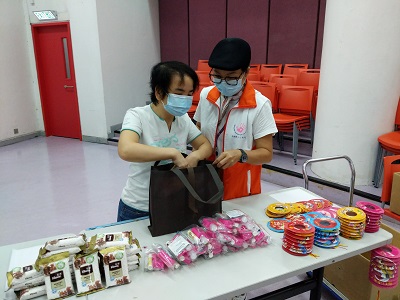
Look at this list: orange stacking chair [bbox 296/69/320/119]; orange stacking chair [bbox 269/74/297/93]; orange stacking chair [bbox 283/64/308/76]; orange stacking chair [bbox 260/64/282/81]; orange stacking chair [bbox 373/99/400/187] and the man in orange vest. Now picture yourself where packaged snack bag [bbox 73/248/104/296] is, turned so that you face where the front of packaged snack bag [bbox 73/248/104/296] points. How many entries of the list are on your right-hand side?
0

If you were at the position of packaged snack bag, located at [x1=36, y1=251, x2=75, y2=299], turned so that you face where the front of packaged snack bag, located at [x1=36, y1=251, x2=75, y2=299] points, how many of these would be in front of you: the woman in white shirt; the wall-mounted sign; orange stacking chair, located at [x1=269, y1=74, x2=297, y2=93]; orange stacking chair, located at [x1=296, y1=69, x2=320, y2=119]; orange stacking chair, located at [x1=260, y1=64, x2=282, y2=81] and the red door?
0

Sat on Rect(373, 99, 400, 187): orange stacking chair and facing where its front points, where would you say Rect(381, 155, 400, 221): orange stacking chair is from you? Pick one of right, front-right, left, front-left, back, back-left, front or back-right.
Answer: front-left

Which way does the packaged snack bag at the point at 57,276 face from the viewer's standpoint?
toward the camera

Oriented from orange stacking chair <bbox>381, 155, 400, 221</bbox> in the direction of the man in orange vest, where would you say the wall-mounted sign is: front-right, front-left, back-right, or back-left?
front-right

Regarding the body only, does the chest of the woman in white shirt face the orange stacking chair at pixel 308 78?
no

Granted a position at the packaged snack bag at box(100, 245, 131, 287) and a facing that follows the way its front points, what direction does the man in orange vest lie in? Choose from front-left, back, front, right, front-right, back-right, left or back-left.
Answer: back-left

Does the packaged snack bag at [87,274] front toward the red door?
no

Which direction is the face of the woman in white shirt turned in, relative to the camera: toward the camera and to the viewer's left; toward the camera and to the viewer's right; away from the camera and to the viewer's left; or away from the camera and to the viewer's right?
toward the camera and to the viewer's right

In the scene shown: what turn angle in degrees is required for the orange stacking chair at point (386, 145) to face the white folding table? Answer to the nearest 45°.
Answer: approximately 45° to its left

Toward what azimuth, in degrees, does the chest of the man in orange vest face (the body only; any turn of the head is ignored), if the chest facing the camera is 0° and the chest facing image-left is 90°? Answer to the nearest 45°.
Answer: approximately 45°

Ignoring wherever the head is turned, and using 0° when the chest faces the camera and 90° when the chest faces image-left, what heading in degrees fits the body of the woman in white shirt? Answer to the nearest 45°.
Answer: approximately 315°

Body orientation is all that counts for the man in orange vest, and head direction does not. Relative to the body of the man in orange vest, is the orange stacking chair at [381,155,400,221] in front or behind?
behind

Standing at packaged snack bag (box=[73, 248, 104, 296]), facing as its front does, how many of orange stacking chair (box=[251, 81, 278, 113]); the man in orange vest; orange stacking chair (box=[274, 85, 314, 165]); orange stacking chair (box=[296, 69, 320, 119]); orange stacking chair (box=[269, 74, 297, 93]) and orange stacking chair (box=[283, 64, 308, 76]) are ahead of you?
0

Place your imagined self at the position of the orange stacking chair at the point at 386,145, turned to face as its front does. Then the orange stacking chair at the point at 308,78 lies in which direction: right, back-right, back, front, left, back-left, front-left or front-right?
right

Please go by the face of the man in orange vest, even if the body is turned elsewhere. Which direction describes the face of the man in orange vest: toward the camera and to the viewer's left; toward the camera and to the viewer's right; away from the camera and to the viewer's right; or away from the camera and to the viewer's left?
toward the camera and to the viewer's left

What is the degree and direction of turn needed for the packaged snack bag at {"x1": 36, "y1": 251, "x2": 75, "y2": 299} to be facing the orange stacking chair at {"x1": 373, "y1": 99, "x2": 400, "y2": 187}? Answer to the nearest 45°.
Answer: approximately 90° to its left

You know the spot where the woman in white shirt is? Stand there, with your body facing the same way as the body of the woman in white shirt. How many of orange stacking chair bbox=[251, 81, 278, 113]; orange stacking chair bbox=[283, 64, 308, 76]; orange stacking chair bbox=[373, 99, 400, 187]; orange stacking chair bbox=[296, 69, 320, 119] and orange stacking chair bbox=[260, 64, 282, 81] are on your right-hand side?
0

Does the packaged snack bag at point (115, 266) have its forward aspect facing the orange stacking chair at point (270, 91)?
no

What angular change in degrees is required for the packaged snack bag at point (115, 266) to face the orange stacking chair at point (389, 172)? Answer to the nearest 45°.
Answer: approximately 90° to its left

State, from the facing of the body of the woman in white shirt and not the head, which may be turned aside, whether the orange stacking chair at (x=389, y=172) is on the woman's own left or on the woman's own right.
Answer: on the woman's own left

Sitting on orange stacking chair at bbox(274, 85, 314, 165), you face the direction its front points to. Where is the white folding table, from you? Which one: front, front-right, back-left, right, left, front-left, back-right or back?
front-left

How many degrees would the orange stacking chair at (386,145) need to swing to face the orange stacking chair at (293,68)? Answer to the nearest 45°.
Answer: approximately 90° to its right

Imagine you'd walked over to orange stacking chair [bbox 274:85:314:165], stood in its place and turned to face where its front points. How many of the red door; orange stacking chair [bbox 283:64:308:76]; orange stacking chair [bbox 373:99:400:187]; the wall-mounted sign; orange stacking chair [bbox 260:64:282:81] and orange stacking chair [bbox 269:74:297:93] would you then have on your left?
1
